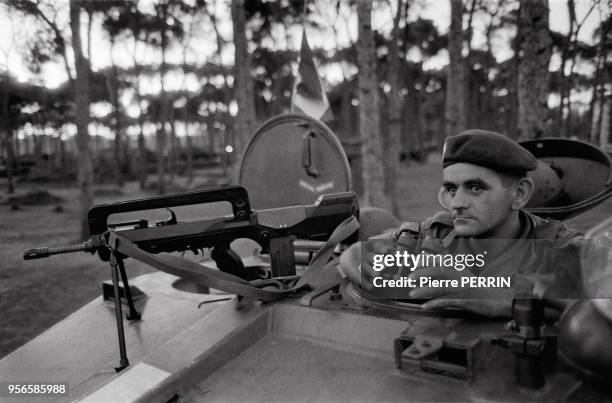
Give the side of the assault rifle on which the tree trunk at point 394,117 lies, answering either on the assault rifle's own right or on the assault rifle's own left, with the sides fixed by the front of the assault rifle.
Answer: on the assault rifle's own right

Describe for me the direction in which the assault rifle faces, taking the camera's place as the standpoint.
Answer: facing to the left of the viewer

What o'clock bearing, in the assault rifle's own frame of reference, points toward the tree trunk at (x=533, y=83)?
The tree trunk is roughly at 5 o'clock from the assault rifle.

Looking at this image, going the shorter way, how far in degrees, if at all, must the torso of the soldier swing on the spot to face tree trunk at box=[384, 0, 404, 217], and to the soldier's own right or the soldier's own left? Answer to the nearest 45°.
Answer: approximately 135° to the soldier's own right

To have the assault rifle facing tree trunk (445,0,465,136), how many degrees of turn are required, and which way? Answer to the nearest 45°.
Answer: approximately 135° to its right

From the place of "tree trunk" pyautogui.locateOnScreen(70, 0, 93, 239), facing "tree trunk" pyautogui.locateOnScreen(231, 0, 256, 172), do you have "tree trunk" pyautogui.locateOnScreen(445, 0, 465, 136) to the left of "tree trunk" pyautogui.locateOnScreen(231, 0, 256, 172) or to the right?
right

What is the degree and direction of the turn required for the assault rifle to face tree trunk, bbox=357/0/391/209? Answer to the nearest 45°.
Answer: approximately 135° to its right
